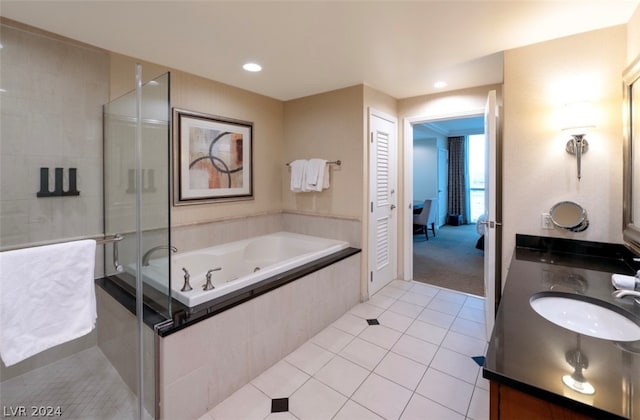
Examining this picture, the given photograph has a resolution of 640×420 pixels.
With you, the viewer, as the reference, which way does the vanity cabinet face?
facing to the left of the viewer

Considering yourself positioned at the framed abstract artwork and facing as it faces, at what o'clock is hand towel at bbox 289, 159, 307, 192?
The hand towel is roughly at 10 o'clock from the framed abstract artwork.

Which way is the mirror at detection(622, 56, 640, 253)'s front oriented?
to the viewer's left

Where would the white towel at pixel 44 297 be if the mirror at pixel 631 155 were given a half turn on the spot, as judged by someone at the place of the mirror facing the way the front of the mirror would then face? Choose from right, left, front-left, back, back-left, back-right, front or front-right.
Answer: back-right

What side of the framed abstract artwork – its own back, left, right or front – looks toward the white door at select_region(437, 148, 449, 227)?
left
